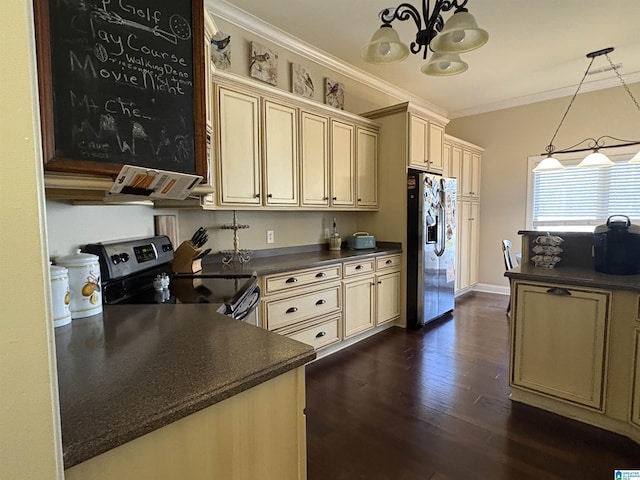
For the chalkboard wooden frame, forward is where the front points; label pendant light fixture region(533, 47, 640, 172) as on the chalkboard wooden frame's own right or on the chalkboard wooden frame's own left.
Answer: on the chalkboard wooden frame's own left

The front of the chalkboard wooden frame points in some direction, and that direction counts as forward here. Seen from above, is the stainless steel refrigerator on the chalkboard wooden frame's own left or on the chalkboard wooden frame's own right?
on the chalkboard wooden frame's own left

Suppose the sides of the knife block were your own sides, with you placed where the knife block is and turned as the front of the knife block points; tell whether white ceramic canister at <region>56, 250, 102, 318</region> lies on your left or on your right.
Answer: on your right

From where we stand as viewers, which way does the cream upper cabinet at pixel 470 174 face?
facing the viewer and to the right of the viewer

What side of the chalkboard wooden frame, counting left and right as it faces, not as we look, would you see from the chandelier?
left

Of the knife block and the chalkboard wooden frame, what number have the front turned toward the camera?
1

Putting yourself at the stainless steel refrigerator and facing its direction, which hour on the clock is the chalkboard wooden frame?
The chalkboard wooden frame is roughly at 2 o'clock from the stainless steel refrigerator.

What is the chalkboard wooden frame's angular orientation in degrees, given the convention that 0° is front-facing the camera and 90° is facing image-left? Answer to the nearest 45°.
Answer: approximately 0°

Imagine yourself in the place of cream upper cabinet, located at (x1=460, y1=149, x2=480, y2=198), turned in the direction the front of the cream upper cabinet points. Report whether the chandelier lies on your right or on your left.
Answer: on your right
